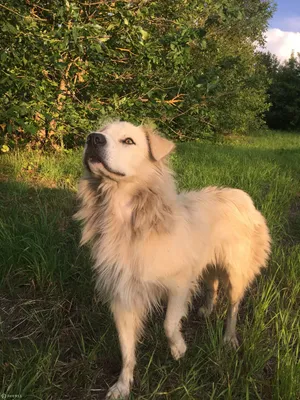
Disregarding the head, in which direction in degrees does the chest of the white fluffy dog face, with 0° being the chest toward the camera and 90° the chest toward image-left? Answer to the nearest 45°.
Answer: approximately 45°
